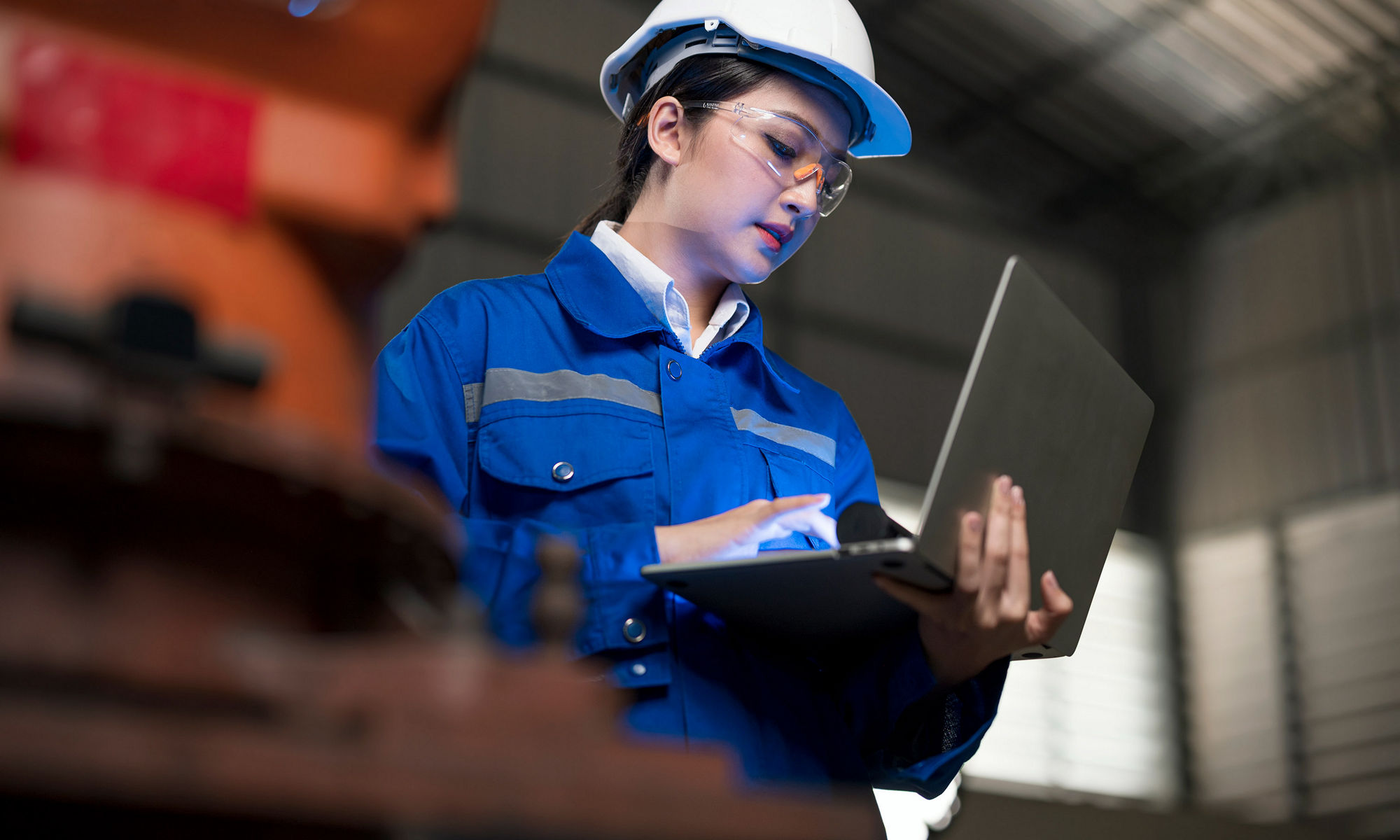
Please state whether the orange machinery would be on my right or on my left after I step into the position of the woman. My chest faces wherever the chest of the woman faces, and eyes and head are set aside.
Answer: on my right

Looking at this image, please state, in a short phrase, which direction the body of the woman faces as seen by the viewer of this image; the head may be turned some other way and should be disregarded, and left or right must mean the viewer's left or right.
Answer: facing the viewer and to the right of the viewer
